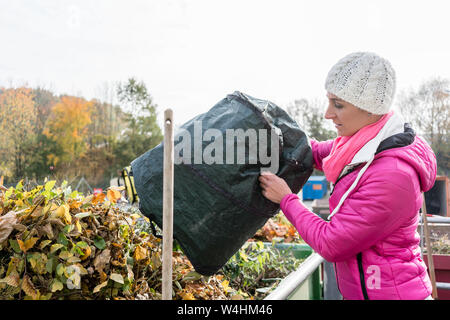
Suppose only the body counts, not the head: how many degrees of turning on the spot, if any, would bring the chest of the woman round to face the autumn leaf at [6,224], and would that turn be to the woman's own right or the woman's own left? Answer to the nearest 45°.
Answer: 0° — they already face it

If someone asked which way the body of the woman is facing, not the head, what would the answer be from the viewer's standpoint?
to the viewer's left

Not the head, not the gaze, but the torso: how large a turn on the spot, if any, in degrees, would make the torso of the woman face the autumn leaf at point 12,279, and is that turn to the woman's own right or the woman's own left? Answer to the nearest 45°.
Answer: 0° — they already face it

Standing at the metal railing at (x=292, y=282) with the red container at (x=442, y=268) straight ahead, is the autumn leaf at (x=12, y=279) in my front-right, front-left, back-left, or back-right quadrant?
back-left

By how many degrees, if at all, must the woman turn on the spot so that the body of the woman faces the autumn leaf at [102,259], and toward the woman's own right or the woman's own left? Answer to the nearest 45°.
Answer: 0° — they already face it

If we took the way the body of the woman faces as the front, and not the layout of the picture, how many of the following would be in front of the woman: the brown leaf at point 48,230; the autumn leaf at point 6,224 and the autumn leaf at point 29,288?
3

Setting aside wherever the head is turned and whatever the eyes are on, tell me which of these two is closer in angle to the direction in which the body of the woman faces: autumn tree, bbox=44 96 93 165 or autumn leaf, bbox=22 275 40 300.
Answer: the autumn leaf

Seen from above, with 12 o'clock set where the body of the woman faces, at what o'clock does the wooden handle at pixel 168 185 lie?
The wooden handle is roughly at 11 o'clock from the woman.

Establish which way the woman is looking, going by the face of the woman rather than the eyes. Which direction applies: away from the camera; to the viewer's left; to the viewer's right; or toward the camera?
to the viewer's left

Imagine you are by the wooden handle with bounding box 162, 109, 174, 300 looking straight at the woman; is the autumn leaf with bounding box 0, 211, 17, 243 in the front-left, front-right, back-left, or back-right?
back-left
